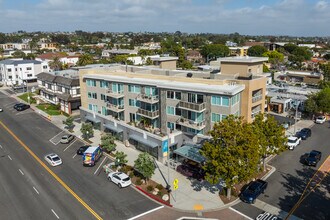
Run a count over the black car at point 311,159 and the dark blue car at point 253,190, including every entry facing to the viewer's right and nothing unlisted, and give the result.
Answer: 0

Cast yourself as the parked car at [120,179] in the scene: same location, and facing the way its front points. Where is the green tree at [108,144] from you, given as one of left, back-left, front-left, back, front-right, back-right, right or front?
front-right

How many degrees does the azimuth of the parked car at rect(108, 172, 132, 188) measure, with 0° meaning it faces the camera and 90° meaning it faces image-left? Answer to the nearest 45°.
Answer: approximately 135°

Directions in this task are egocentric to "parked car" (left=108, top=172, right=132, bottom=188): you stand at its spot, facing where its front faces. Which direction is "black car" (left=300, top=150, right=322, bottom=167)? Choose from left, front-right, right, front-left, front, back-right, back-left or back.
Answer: back-right
